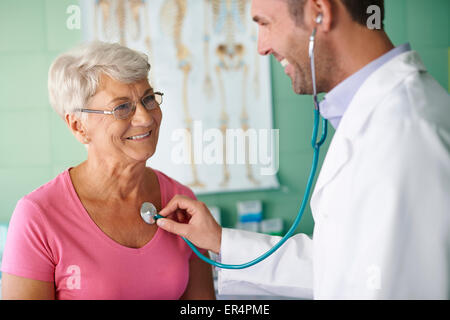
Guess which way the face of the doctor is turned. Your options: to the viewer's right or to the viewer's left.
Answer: to the viewer's left

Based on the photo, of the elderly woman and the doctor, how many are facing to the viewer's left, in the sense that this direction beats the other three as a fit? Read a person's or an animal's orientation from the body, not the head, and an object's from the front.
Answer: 1

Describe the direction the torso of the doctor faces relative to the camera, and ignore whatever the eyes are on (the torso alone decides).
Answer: to the viewer's left

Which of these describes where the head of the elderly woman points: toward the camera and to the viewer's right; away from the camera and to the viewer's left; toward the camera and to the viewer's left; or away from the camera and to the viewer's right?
toward the camera and to the viewer's right
